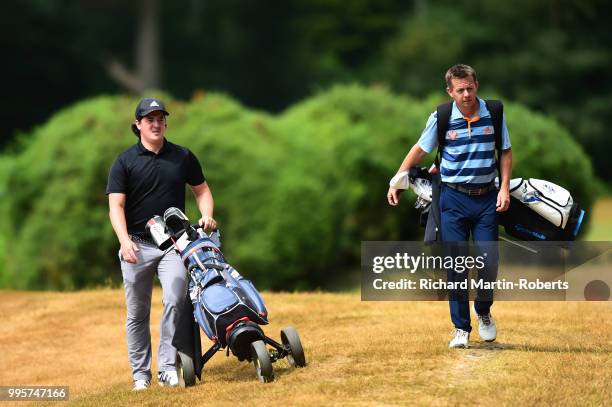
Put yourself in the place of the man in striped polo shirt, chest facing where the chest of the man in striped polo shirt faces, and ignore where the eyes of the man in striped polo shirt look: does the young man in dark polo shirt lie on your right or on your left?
on your right

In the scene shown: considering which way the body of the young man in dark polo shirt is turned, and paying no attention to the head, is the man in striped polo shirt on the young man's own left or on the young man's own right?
on the young man's own left

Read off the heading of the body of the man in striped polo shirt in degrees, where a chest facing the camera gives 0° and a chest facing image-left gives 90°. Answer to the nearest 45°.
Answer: approximately 0°

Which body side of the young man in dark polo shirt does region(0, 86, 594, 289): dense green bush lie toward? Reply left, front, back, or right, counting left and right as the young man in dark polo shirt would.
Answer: back

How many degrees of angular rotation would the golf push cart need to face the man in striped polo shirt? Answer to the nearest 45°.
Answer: approximately 45° to its left

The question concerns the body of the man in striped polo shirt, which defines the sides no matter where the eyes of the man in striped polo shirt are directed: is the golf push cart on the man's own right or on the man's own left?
on the man's own right

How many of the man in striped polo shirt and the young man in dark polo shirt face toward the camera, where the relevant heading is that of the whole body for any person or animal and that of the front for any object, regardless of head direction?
2
